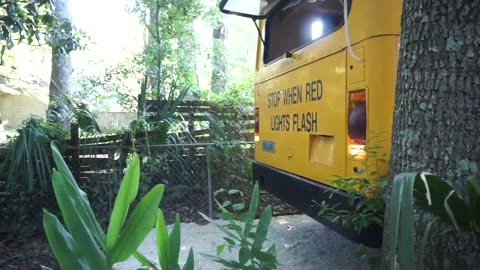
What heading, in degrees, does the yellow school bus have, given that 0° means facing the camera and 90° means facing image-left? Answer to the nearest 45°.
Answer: approximately 225°

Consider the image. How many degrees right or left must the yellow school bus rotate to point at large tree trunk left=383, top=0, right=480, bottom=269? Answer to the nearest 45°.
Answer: approximately 135° to its right

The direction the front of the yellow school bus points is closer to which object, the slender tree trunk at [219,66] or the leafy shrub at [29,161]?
the slender tree trunk

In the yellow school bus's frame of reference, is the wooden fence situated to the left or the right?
on its left
